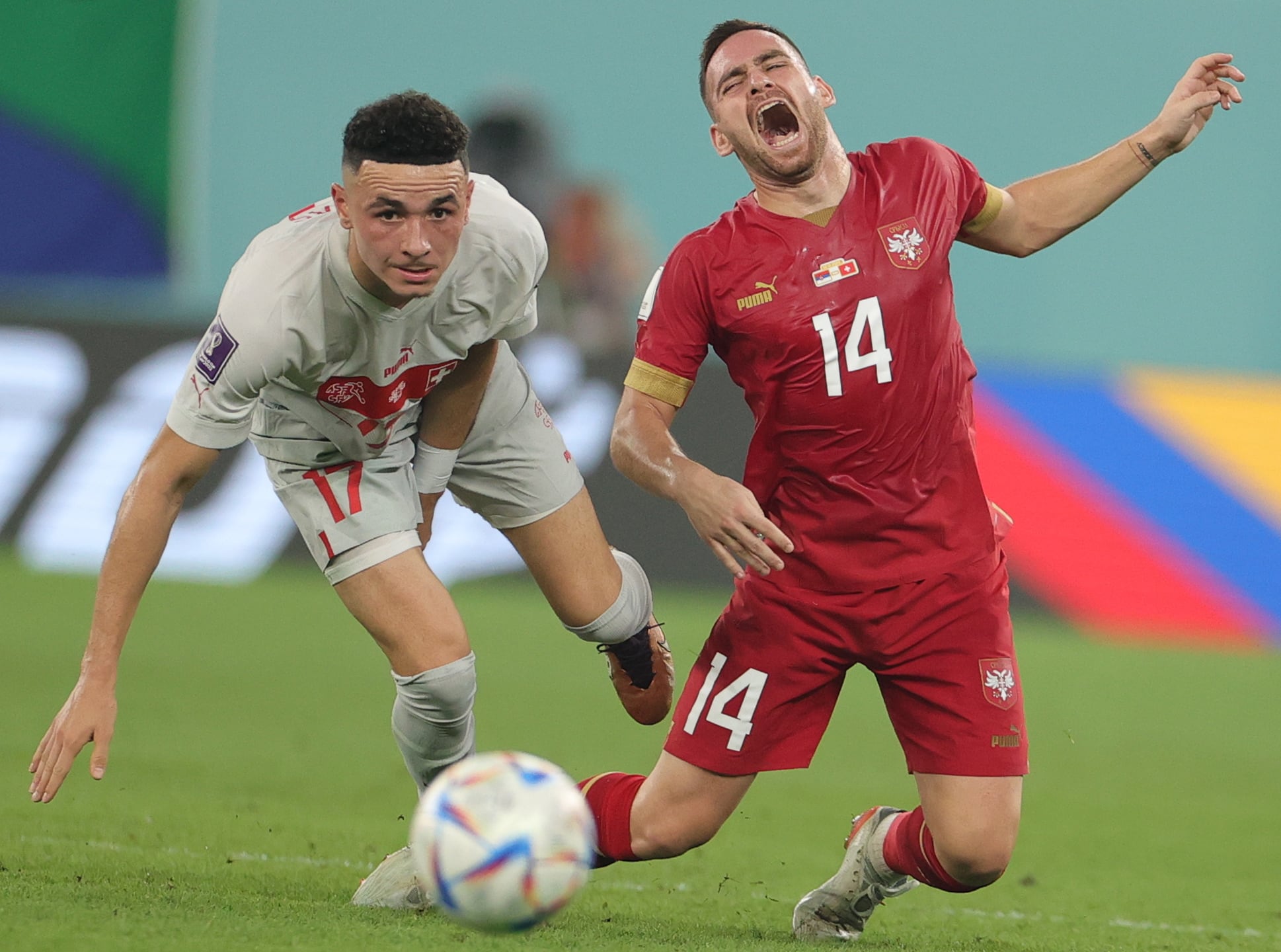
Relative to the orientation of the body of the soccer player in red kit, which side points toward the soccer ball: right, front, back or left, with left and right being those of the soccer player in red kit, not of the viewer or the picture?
front

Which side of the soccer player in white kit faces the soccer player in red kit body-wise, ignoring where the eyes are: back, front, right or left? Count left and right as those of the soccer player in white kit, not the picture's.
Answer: left

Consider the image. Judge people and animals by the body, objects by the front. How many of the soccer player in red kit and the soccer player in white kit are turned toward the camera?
2

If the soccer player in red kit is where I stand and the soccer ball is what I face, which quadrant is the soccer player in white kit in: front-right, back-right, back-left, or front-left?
front-right

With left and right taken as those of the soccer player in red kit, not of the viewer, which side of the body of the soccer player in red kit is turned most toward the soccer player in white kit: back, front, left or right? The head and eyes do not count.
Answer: right

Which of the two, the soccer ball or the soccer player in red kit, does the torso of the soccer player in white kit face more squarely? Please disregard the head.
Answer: the soccer ball

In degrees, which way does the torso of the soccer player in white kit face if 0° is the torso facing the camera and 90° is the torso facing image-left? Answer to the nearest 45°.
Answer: approximately 0°

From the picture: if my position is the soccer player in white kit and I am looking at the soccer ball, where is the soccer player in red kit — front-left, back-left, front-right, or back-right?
front-left

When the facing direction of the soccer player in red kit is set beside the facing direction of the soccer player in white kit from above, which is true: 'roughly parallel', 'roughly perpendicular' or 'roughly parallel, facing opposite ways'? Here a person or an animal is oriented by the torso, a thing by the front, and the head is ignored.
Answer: roughly parallel

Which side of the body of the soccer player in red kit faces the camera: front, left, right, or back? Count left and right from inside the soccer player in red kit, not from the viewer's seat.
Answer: front

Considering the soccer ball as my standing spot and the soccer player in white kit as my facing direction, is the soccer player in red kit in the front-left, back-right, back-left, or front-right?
front-right
